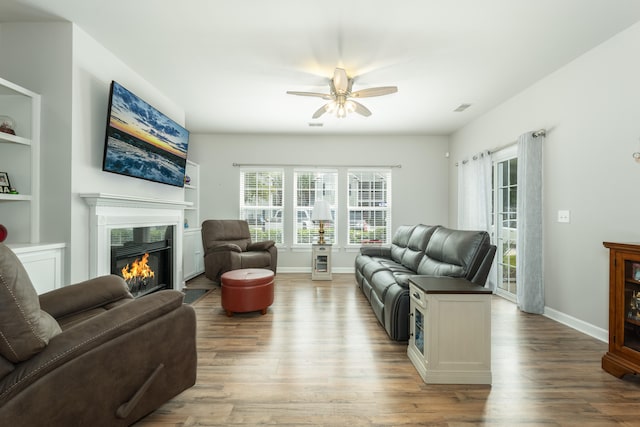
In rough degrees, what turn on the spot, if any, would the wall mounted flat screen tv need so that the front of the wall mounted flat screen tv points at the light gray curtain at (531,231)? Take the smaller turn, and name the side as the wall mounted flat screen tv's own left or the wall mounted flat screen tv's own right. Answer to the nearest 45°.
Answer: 0° — it already faces it

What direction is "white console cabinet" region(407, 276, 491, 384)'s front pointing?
to the viewer's left

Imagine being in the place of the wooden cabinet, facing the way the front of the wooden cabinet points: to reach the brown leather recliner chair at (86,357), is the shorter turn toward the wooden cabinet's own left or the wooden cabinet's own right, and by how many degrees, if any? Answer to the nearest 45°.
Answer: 0° — it already faces it

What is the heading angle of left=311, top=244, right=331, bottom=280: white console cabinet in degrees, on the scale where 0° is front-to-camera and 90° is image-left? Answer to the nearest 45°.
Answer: approximately 0°

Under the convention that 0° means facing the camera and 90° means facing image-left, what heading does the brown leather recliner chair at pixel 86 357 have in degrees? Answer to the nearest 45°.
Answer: approximately 225°

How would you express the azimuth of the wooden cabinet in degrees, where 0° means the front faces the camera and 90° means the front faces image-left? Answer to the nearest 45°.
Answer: approximately 45°

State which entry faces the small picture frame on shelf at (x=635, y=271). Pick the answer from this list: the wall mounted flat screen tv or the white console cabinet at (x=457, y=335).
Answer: the wall mounted flat screen tv

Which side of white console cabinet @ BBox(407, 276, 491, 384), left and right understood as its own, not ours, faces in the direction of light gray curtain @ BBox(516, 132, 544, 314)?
right

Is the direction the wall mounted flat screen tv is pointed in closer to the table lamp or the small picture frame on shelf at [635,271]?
the small picture frame on shelf

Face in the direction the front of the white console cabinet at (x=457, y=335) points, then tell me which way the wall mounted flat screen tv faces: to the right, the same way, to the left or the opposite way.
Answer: the opposite way

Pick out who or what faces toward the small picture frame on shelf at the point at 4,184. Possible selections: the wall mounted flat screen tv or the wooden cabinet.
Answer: the wooden cabinet
